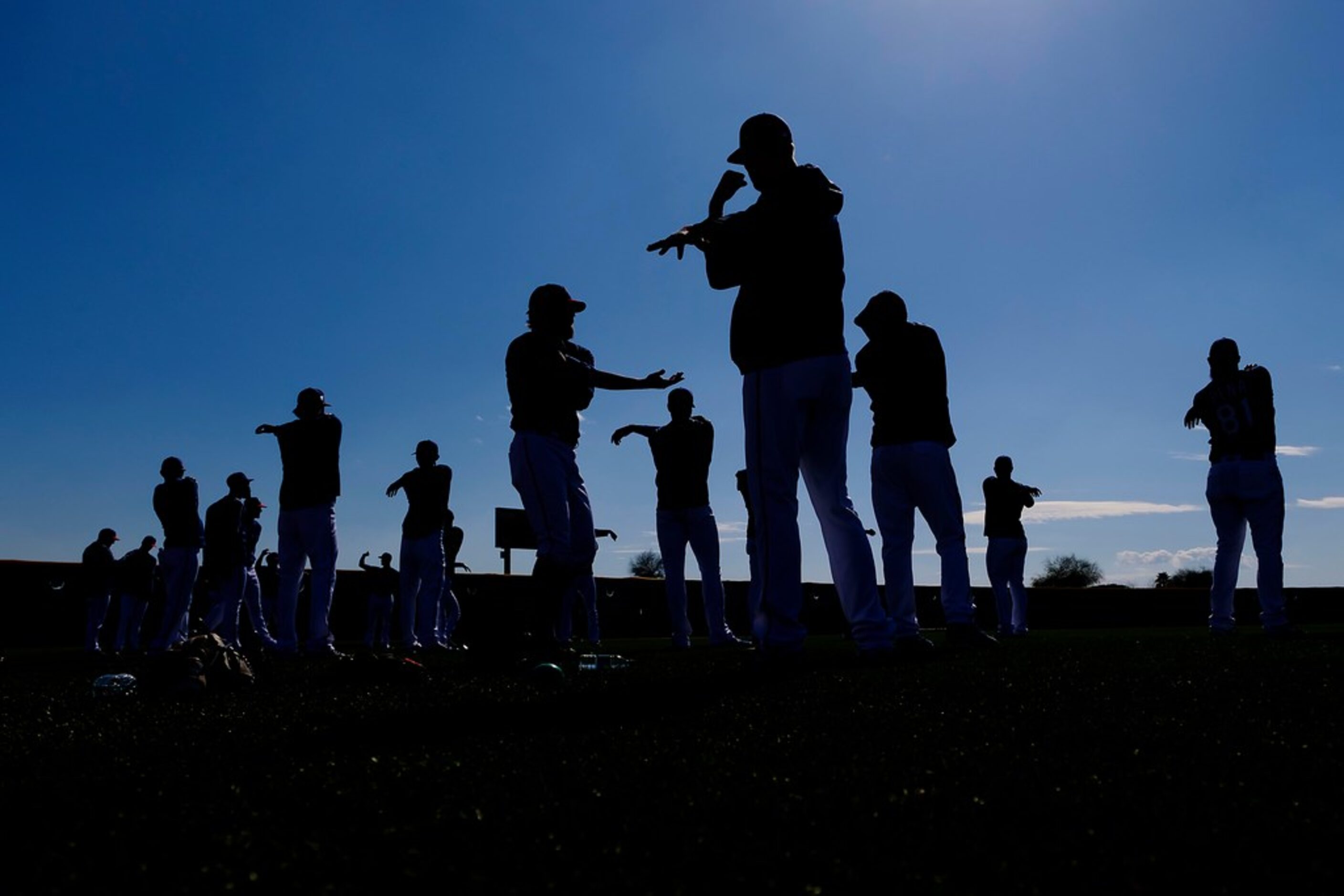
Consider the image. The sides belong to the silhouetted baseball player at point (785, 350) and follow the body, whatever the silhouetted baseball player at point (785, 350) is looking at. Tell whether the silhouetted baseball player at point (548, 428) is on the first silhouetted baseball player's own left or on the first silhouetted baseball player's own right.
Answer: on the first silhouetted baseball player's own right

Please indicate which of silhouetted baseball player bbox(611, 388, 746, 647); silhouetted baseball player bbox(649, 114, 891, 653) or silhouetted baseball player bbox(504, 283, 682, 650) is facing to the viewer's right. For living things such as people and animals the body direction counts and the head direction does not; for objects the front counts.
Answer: silhouetted baseball player bbox(504, 283, 682, 650)

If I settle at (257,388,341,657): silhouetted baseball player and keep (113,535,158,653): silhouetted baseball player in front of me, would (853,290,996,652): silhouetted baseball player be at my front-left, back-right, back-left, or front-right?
back-right

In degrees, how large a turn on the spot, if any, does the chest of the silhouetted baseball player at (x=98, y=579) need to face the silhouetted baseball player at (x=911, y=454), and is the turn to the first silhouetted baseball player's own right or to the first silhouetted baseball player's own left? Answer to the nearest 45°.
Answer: approximately 90° to the first silhouetted baseball player's own right

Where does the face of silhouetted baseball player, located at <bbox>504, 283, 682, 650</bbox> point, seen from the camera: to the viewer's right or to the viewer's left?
to the viewer's right

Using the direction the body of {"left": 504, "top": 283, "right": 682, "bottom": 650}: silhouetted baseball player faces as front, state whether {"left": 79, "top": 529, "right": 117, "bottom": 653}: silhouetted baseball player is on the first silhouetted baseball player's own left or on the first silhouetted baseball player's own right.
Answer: on the first silhouetted baseball player's own left

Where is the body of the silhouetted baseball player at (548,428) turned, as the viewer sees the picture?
to the viewer's right

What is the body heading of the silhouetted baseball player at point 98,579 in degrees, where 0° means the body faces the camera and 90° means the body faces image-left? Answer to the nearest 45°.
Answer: approximately 270°
